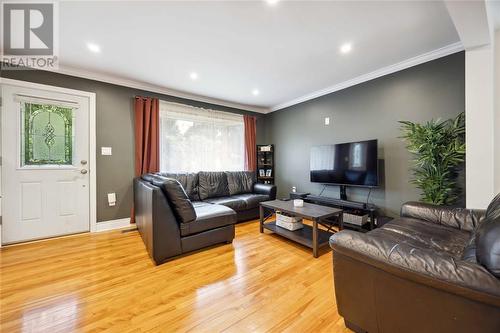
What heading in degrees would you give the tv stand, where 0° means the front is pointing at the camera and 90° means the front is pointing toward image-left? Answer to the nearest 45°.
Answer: approximately 45°

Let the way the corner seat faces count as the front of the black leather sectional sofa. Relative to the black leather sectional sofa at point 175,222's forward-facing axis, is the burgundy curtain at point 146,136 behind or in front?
behind

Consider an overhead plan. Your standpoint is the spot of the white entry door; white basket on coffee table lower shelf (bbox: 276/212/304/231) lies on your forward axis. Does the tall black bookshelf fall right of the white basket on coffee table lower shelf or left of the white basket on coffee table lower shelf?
left

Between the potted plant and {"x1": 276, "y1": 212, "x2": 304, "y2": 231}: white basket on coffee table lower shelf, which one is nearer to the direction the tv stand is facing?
the white basket on coffee table lower shelf

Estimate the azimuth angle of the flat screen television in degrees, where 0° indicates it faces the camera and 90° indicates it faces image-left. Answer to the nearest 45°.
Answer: approximately 45°

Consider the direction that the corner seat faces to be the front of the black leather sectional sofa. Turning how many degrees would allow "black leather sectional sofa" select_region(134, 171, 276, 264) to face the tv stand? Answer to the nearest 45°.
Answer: approximately 45° to its left

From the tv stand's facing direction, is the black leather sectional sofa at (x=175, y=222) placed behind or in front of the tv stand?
in front

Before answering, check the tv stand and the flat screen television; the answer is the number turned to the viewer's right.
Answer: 0

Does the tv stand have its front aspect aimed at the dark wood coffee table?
yes

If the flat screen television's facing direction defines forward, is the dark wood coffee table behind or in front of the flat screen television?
in front

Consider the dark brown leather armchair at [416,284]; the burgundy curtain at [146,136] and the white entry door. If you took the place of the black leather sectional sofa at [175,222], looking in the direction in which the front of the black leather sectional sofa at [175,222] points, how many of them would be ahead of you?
1

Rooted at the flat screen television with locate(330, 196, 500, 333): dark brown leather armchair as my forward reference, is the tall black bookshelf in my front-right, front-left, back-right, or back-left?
back-right

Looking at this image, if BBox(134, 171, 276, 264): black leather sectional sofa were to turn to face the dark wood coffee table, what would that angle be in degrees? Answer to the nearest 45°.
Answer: approximately 45° to its left

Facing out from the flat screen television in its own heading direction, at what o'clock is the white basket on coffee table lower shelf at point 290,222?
The white basket on coffee table lower shelf is roughly at 12 o'clock from the flat screen television.

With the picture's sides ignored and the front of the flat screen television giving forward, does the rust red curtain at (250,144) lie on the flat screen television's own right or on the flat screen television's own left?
on the flat screen television's own right
